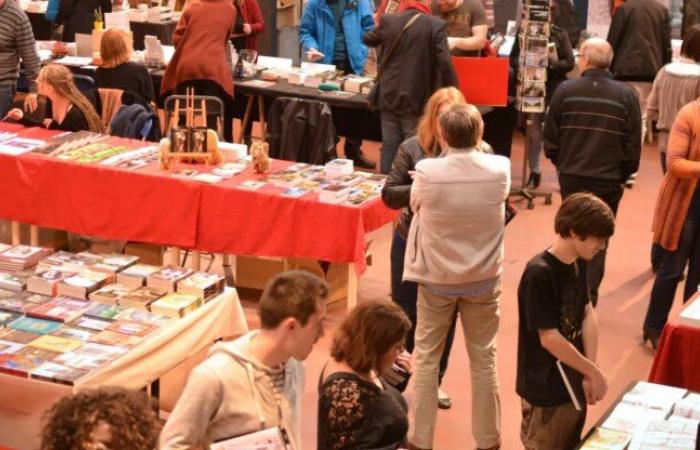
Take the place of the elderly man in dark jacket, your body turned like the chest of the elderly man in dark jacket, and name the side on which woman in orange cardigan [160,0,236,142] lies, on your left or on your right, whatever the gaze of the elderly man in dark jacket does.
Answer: on your left

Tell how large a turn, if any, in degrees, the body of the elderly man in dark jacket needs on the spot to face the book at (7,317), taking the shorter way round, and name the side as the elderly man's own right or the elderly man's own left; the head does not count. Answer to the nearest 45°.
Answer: approximately 135° to the elderly man's own left

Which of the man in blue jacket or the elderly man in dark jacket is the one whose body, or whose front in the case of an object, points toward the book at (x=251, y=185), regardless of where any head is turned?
the man in blue jacket

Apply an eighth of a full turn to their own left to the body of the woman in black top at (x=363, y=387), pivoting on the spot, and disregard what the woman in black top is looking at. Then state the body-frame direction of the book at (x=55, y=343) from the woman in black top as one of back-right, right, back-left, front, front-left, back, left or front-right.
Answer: left

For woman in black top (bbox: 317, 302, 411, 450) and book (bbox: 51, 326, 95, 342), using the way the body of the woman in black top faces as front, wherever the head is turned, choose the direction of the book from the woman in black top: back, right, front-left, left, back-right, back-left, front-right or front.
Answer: back-left

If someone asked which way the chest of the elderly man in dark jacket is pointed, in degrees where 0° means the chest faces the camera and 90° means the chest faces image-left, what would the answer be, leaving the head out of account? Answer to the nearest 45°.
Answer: approximately 180°

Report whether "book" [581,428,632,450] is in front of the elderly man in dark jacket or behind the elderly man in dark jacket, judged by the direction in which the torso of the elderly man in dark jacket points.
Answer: behind

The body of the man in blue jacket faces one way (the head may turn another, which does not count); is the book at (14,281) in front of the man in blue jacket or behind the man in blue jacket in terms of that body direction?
in front

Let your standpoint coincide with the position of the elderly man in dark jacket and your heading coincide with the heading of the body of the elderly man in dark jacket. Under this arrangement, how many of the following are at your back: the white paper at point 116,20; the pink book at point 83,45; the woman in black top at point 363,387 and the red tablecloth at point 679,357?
2
